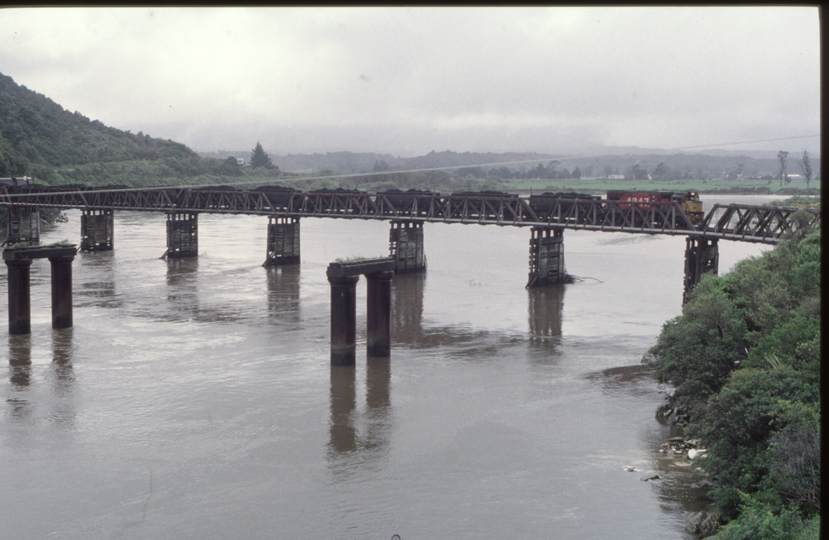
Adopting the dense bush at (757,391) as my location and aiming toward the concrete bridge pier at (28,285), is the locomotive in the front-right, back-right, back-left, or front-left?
front-right

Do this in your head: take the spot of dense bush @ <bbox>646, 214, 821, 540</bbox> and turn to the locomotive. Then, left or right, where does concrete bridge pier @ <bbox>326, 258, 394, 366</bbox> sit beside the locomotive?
left

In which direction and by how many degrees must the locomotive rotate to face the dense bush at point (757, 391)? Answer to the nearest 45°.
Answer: approximately 45° to its right

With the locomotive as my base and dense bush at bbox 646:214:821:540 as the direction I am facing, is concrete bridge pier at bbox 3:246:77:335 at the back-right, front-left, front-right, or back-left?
front-right

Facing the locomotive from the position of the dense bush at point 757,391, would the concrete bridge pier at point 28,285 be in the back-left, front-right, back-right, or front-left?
front-left

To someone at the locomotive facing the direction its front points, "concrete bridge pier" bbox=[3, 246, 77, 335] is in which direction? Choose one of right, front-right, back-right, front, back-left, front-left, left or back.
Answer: right

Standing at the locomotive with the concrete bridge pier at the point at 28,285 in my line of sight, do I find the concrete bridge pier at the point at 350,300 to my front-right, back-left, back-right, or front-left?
front-left

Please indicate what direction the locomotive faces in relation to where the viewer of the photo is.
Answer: facing the viewer and to the right of the viewer

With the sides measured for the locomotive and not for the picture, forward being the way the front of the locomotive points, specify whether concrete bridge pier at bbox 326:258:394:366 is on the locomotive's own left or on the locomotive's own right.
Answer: on the locomotive's own right

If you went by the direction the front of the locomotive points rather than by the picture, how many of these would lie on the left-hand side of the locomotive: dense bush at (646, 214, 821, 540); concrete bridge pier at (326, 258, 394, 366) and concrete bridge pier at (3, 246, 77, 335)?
0
